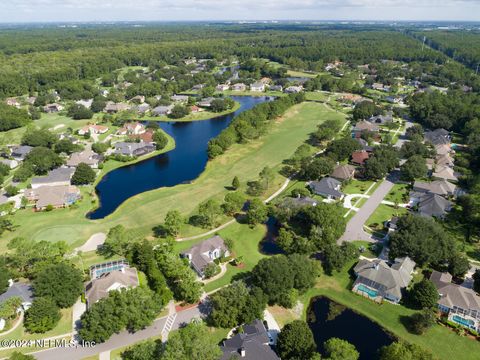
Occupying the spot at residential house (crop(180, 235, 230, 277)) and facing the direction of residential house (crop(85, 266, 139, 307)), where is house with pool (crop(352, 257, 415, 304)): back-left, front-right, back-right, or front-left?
back-left

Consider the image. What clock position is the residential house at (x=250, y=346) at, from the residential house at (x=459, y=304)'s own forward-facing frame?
the residential house at (x=250, y=346) is roughly at 7 o'clock from the residential house at (x=459, y=304).

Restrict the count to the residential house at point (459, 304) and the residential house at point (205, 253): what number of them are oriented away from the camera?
1

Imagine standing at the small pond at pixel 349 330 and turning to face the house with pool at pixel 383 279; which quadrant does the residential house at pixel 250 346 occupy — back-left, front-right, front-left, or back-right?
back-left

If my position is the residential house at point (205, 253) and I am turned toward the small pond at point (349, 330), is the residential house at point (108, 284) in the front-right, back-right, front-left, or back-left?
back-right

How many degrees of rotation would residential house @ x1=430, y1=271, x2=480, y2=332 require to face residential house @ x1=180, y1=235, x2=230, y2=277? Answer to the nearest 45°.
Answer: approximately 135° to its left

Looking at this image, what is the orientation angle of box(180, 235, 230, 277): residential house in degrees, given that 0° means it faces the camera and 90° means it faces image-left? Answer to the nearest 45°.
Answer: approximately 315°

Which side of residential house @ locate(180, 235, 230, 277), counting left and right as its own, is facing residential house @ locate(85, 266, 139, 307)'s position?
right

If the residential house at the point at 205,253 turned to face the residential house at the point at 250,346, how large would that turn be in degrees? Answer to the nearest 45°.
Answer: approximately 45° to its right

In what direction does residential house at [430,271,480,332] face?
away from the camera

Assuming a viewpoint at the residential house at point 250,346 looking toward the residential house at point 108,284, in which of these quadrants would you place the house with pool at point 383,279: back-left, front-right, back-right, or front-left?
back-right

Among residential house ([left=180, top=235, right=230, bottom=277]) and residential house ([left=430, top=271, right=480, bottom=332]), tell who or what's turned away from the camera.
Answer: residential house ([left=430, top=271, right=480, bottom=332])

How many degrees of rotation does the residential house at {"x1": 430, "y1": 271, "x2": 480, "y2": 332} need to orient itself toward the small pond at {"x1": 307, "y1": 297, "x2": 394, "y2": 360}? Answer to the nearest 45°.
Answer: approximately 135° to its left
